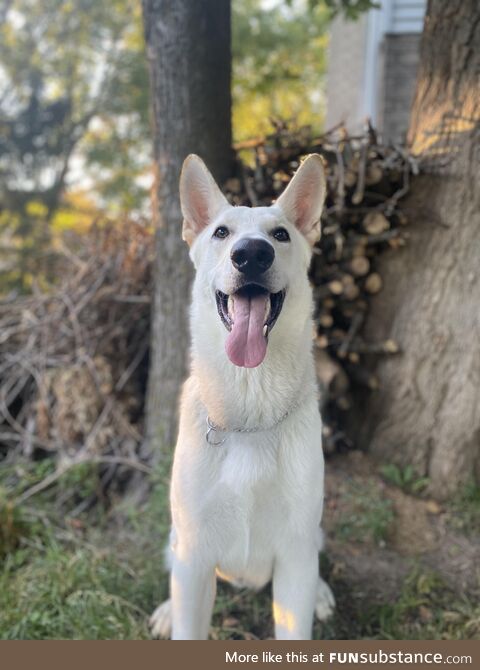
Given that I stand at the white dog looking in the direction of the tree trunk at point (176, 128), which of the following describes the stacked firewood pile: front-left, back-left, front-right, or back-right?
front-right

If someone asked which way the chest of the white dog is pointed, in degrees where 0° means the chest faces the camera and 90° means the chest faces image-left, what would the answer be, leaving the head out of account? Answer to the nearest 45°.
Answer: approximately 0°

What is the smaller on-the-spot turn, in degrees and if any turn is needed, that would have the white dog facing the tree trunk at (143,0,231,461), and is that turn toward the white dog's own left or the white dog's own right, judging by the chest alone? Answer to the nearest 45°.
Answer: approximately 180°

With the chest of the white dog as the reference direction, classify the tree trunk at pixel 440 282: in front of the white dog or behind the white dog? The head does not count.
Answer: behind

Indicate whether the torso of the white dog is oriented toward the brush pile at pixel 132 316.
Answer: no

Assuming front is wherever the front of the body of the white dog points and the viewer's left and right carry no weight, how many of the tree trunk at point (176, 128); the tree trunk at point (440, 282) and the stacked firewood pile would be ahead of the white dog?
0

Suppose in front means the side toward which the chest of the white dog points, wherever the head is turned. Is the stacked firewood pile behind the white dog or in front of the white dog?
behind
